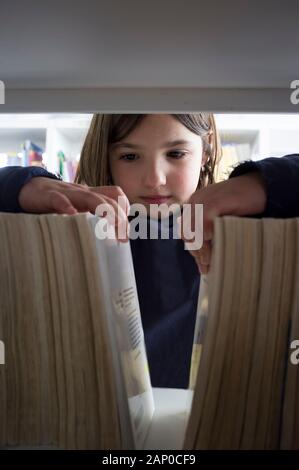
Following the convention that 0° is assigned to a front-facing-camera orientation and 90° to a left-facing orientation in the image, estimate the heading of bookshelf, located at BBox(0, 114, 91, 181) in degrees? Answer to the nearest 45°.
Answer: approximately 0°

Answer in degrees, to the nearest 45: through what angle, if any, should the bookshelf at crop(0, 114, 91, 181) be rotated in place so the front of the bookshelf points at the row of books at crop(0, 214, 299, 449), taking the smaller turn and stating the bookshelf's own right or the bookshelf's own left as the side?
0° — it already faces it

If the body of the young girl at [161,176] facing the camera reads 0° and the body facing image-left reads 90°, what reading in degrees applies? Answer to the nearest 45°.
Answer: approximately 0°

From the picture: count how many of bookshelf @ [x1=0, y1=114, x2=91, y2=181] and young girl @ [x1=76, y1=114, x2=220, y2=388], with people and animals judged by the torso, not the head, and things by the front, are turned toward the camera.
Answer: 2

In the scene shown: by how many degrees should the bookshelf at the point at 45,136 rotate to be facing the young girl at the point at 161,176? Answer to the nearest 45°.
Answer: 0° — it already faces them

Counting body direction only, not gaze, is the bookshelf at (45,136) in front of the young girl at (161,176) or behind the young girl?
behind
